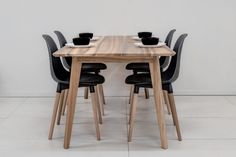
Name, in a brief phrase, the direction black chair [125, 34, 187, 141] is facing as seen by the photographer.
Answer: facing to the left of the viewer

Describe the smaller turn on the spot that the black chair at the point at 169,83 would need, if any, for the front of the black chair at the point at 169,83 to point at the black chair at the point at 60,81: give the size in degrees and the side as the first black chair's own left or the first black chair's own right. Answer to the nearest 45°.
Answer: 0° — it already faces it

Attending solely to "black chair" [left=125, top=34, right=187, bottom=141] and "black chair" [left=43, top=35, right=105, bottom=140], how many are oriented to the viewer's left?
1

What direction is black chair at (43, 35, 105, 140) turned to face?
to the viewer's right

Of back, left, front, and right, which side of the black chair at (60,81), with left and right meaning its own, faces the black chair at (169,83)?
front

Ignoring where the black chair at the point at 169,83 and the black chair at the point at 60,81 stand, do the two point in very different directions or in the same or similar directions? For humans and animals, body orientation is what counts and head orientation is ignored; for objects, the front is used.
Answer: very different directions

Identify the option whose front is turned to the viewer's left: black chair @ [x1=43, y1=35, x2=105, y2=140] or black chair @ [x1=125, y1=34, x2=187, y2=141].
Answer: black chair @ [x1=125, y1=34, x2=187, y2=141]
